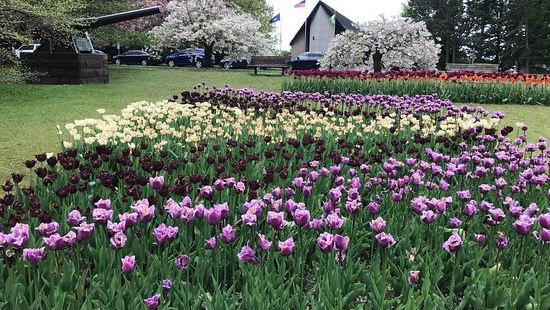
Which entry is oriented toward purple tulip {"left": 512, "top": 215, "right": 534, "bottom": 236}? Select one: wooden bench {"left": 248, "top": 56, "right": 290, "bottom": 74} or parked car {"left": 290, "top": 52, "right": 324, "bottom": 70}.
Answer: the wooden bench

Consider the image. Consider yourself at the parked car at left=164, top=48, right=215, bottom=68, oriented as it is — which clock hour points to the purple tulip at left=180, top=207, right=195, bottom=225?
The purple tulip is roughly at 9 o'clock from the parked car.

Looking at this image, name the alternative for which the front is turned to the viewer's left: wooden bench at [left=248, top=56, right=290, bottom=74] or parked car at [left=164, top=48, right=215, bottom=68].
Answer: the parked car

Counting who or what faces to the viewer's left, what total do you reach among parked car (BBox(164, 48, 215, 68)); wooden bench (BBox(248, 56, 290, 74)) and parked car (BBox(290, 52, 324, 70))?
2

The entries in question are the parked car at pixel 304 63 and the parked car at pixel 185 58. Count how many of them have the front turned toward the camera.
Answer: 0

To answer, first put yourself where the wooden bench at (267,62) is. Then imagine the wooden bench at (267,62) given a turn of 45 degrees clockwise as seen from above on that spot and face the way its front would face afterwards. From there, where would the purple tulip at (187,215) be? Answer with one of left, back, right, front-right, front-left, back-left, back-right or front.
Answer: front-left

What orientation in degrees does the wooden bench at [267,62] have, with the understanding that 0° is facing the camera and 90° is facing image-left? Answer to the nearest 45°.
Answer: approximately 0°

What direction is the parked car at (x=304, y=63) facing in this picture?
to the viewer's left

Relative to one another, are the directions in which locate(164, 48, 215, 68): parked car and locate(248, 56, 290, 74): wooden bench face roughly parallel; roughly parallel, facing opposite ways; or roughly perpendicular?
roughly perpendicular

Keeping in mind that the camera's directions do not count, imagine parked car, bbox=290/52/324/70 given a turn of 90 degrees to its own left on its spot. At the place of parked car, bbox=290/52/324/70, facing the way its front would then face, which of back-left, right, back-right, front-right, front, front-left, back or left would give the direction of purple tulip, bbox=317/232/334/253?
front

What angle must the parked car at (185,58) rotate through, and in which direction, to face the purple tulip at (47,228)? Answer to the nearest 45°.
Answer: approximately 90° to its left

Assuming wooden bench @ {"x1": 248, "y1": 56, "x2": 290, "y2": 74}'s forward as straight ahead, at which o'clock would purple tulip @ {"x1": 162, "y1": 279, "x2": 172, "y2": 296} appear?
The purple tulip is roughly at 12 o'clock from the wooden bench.

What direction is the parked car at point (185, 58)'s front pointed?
to the viewer's left

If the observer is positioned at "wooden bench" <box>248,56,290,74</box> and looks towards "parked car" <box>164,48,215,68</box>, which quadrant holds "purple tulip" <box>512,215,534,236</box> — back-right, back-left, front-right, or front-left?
back-left

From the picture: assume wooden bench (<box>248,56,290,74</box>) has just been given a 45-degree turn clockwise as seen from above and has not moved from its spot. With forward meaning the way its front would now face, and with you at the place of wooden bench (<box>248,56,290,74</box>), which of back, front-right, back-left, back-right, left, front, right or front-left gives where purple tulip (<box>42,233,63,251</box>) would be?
front-left

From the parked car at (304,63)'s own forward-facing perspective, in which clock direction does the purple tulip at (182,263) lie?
The purple tulip is roughly at 9 o'clock from the parked car.

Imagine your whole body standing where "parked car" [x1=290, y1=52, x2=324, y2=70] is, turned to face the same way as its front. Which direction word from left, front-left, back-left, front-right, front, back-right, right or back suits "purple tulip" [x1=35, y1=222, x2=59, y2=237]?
left

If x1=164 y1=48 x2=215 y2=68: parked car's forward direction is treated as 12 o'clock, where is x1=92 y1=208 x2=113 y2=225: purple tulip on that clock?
The purple tulip is roughly at 9 o'clock from the parked car.
